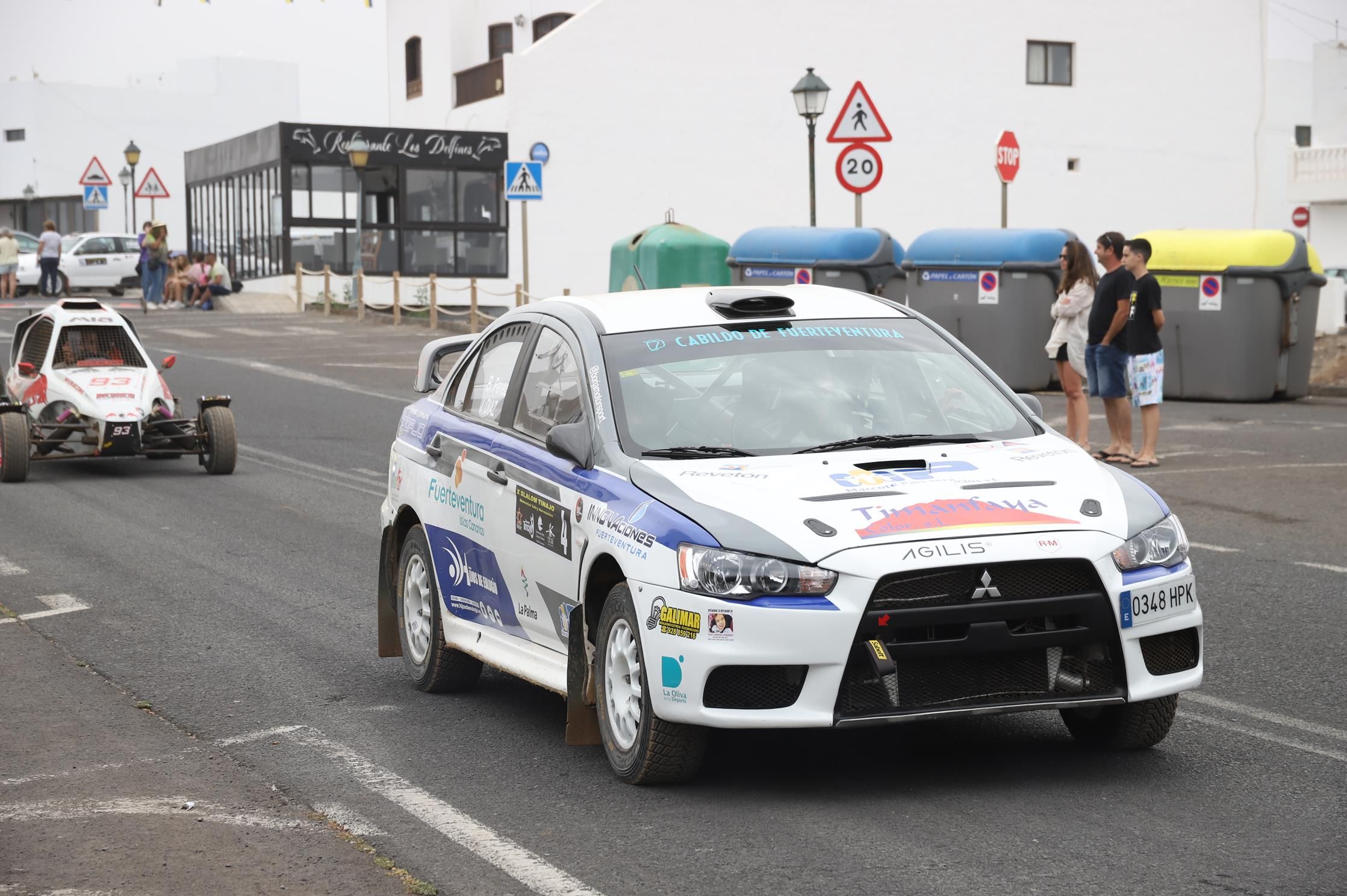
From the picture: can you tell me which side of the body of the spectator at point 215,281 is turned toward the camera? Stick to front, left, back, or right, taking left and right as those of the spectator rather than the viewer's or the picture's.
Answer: left

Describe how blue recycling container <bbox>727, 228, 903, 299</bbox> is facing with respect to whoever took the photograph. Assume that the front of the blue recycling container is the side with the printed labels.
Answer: facing the viewer

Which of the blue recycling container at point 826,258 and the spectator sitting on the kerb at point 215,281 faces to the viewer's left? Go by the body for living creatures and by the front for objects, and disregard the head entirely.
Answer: the spectator sitting on the kerb

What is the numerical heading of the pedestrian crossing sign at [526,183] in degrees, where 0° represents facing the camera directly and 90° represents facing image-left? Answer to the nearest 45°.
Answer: approximately 0°

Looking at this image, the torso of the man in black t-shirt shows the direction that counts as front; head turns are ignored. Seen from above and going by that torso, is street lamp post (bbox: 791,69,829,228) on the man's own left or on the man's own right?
on the man's own right

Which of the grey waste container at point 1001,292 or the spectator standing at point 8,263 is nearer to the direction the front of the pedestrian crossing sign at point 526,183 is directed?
the grey waste container

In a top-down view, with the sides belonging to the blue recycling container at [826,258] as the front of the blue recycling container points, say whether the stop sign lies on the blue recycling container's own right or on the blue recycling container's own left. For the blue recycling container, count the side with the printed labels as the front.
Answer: on the blue recycling container's own left

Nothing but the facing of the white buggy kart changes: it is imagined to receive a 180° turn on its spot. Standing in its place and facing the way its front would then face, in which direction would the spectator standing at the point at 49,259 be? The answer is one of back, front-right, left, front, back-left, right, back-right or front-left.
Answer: front

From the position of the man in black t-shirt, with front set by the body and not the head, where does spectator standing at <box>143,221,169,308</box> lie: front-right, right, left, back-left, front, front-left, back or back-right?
front-right

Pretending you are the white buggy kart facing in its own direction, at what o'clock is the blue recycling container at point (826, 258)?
The blue recycling container is roughly at 8 o'clock from the white buggy kart.

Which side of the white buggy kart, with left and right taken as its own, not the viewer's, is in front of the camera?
front
